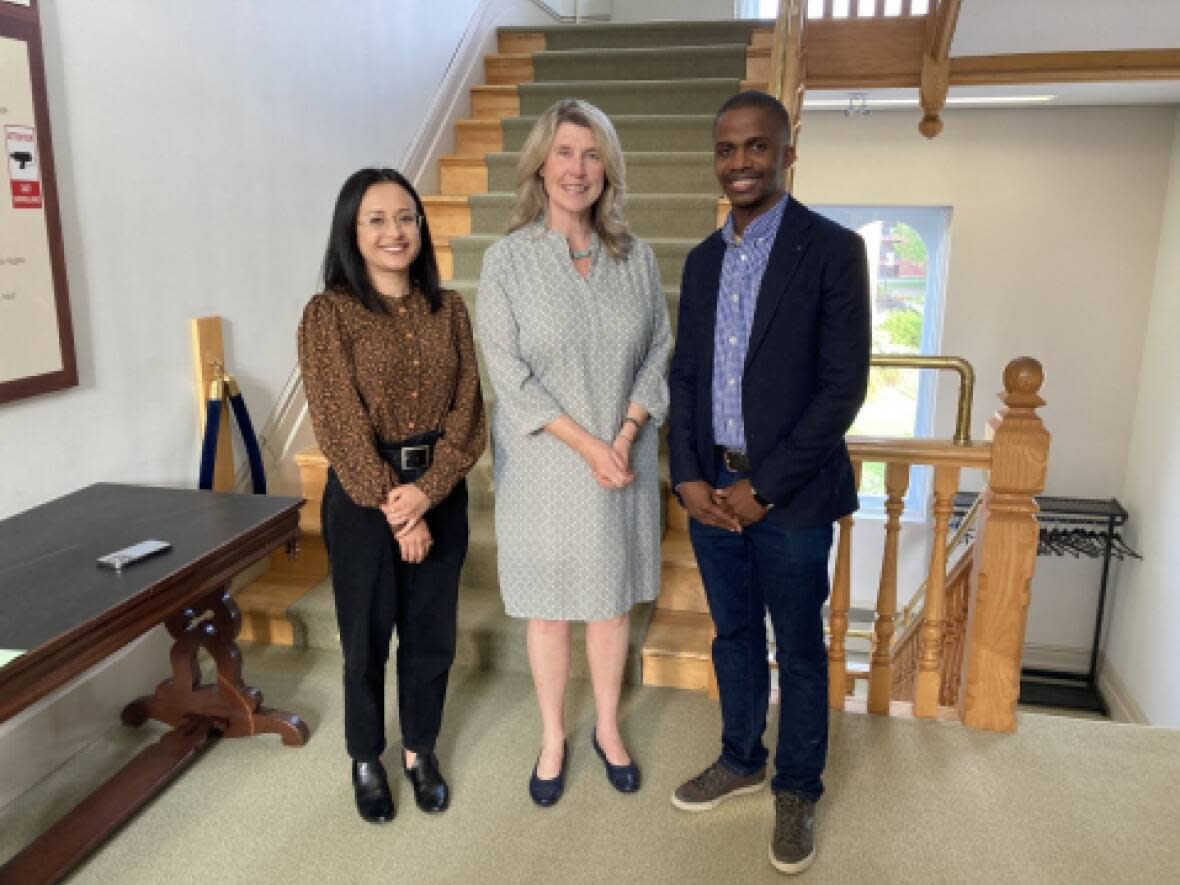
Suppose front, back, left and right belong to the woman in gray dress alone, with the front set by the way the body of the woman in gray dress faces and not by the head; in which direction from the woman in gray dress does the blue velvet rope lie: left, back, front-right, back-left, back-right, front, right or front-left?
back-right

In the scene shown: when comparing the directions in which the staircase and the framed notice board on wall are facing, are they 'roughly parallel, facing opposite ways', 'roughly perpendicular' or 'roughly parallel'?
roughly perpendicular

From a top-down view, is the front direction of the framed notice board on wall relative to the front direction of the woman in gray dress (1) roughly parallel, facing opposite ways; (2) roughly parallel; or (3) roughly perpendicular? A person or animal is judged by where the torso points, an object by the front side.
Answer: roughly perpendicular

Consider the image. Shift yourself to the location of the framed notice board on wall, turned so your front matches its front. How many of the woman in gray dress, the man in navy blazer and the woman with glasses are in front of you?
3

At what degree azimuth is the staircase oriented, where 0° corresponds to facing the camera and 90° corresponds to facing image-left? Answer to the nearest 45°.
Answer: approximately 0°

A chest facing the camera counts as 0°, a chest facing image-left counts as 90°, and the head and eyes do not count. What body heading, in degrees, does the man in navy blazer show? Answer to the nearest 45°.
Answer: approximately 45°

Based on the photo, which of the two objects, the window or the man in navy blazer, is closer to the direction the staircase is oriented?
the man in navy blazer

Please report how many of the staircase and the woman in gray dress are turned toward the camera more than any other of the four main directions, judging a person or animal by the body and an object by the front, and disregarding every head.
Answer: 2

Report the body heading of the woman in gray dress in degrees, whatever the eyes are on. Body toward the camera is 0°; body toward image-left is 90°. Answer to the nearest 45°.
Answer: approximately 0°

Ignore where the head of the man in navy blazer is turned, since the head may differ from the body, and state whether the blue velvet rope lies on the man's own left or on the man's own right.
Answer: on the man's own right

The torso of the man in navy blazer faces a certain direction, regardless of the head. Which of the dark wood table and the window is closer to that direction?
the dark wood table
